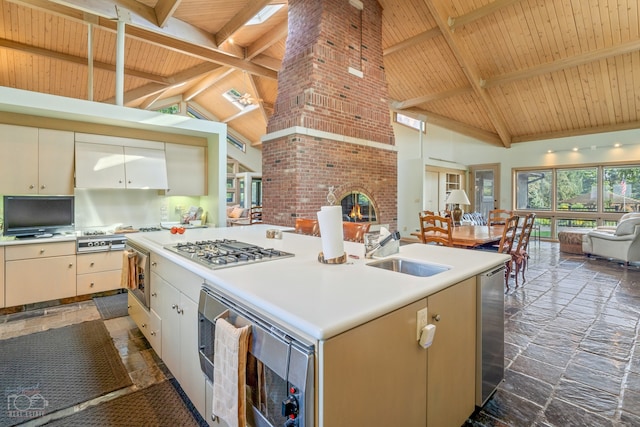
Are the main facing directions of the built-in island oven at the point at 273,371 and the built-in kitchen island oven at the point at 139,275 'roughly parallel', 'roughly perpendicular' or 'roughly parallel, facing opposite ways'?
roughly parallel

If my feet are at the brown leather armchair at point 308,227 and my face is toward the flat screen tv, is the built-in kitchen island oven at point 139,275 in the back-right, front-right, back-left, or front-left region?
front-left

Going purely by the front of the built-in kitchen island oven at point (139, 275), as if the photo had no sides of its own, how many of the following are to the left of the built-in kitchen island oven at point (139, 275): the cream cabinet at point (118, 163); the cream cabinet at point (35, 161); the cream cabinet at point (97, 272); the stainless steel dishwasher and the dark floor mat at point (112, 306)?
1

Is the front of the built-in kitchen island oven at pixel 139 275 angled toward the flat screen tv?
no

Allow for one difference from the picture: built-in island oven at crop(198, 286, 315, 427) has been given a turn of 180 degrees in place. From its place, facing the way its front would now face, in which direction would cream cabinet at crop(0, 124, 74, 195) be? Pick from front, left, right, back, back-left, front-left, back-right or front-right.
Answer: left

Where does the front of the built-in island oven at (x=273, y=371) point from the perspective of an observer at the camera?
facing the viewer and to the left of the viewer

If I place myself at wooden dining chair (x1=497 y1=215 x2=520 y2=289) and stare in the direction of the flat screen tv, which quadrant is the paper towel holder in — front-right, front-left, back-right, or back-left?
front-left

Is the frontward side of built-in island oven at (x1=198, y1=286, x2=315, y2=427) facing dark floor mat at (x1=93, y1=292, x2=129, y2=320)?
no

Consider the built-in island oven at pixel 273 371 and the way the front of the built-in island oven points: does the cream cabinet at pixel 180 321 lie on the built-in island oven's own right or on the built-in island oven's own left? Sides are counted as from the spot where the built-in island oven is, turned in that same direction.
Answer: on the built-in island oven's own right

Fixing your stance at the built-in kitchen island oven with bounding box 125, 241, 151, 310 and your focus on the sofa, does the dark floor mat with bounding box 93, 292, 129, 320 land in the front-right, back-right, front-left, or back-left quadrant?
back-left

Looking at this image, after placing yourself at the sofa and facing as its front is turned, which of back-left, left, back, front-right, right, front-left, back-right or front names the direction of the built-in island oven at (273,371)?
left

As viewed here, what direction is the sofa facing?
to the viewer's left

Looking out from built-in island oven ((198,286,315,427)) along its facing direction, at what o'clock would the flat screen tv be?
The flat screen tv is roughly at 3 o'clock from the built-in island oven.

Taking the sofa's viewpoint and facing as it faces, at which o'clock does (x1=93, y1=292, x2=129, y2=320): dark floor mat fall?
The dark floor mat is roughly at 10 o'clock from the sofa.

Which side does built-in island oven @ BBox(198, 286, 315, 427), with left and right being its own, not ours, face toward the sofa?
back

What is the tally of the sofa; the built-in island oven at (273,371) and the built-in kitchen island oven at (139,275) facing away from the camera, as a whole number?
0
